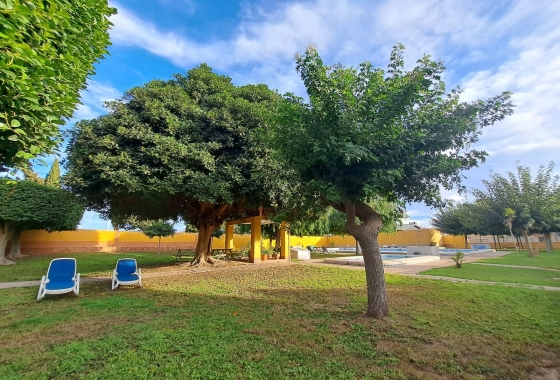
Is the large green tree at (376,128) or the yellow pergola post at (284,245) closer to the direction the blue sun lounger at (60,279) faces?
the large green tree

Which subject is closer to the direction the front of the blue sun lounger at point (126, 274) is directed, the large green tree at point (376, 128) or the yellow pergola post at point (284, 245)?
the large green tree

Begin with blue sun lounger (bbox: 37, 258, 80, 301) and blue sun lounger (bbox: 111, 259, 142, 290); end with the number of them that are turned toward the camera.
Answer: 2

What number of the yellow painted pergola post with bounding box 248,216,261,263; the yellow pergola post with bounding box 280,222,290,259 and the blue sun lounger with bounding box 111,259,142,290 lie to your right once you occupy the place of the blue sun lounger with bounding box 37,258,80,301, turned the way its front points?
0

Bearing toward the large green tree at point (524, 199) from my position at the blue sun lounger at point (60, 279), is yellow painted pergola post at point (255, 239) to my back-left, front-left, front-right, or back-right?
front-left

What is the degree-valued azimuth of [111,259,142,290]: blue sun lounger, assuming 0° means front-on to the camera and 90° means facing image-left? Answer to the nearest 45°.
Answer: approximately 0°

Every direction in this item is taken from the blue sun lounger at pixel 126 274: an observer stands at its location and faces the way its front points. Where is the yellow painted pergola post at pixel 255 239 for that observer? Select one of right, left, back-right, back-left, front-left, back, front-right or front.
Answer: back-left

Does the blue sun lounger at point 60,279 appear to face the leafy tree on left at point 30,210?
no

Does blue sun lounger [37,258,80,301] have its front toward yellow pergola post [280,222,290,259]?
no

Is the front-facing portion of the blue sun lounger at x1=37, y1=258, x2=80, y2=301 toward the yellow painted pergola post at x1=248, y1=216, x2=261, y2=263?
no

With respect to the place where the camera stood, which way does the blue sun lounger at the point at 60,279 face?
facing the viewer

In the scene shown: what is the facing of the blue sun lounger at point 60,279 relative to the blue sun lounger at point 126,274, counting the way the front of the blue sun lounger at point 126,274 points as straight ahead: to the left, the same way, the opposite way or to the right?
the same way

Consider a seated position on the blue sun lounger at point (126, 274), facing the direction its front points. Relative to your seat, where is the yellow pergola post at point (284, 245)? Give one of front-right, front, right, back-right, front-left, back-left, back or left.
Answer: back-left

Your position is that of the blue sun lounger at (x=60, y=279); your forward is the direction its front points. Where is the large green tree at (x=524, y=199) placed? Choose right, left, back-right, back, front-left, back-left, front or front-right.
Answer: left

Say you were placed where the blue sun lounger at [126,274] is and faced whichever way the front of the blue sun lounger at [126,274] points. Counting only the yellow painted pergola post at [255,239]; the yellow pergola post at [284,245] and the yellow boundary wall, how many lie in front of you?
0
